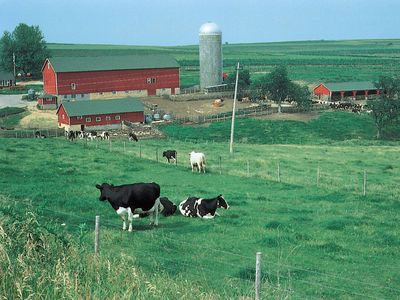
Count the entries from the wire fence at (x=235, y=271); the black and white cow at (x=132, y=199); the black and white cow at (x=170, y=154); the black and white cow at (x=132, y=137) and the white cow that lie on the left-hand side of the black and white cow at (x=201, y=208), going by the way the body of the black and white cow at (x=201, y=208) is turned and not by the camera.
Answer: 3

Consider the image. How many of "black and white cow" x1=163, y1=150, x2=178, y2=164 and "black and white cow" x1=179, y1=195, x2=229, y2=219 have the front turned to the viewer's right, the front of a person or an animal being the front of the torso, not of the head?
1

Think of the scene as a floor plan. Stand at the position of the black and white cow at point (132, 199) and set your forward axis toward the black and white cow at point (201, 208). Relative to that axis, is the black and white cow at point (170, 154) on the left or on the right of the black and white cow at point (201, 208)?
left

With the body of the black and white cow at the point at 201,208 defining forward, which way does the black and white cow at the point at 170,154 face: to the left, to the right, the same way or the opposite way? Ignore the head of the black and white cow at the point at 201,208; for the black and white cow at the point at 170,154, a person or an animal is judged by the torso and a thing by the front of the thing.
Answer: the opposite way

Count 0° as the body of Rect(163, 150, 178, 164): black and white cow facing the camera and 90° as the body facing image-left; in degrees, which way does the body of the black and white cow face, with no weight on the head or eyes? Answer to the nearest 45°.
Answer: approximately 90°

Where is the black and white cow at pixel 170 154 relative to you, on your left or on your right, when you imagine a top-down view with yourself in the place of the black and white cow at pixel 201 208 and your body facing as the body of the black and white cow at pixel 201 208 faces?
on your left

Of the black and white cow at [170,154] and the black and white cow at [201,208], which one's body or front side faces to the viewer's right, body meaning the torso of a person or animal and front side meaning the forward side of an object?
the black and white cow at [201,208]

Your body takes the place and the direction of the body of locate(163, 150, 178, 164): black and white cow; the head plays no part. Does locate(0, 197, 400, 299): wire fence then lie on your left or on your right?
on your left

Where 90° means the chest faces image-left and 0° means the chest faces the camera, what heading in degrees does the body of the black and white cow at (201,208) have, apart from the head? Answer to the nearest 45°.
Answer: approximately 270°
